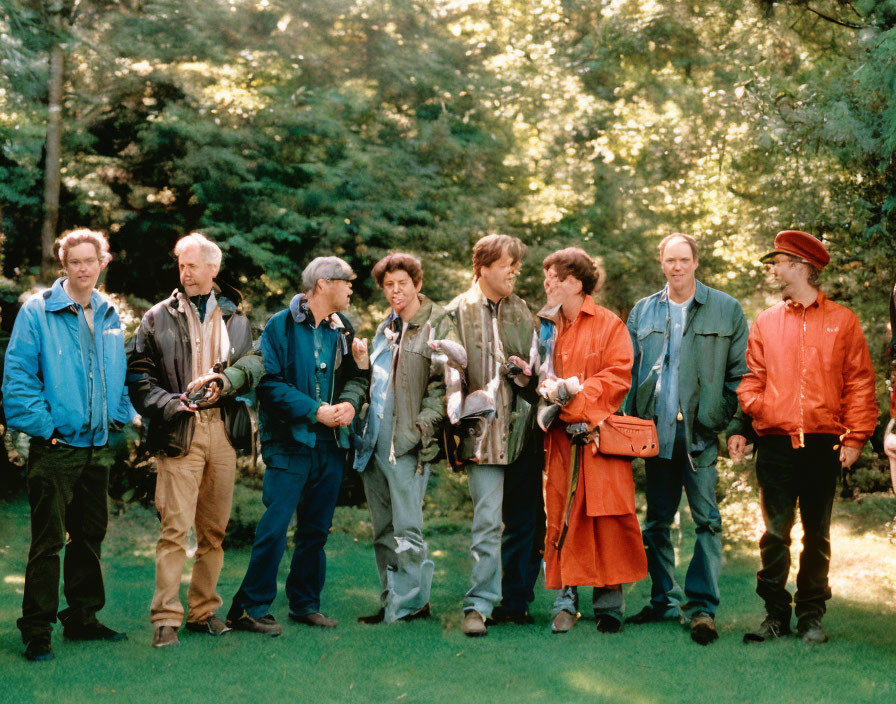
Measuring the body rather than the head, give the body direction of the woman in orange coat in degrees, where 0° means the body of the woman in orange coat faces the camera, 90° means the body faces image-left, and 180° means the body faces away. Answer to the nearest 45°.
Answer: approximately 45°

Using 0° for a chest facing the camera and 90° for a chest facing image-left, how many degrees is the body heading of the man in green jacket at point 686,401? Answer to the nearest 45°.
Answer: approximately 0°

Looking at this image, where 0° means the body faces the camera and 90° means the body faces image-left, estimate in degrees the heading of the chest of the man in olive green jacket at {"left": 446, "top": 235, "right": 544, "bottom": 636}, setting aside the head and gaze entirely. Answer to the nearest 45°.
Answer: approximately 315°

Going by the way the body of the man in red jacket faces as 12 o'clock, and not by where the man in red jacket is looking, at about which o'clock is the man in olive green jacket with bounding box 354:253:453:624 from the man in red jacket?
The man in olive green jacket is roughly at 3 o'clock from the man in red jacket.

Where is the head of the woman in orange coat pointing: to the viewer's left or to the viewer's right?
to the viewer's left

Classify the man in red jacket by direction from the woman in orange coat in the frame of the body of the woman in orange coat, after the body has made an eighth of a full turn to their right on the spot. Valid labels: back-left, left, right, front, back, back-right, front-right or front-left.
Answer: back

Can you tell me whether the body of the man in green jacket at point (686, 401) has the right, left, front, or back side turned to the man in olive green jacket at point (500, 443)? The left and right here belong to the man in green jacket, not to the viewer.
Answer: right
